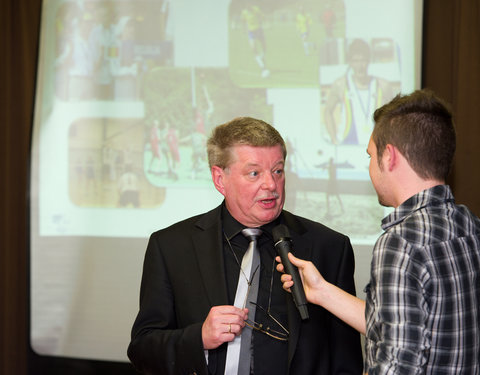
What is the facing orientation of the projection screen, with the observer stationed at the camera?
facing the viewer

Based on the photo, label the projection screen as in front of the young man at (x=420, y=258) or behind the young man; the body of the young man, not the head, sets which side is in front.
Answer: in front

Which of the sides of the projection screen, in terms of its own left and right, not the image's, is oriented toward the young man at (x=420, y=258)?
front

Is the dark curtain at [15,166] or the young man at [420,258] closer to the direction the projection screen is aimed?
the young man

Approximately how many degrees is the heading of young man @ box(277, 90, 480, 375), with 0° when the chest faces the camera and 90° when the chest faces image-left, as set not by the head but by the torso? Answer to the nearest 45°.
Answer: approximately 135°

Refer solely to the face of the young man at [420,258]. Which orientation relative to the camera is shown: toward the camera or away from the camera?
away from the camera

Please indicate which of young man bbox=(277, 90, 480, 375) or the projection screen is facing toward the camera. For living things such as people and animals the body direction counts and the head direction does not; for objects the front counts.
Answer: the projection screen

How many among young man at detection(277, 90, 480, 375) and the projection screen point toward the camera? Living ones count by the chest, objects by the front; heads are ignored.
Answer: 1
